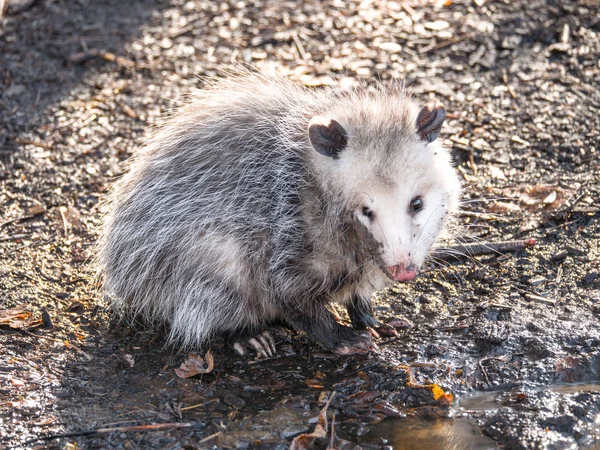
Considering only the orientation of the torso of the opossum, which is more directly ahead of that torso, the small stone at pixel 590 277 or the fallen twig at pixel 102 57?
the small stone

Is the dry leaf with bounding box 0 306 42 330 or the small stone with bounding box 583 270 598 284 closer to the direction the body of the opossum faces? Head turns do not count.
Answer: the small stone

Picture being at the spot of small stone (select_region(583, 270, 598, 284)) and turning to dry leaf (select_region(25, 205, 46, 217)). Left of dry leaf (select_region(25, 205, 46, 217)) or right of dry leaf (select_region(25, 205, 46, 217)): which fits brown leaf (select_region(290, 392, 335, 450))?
left

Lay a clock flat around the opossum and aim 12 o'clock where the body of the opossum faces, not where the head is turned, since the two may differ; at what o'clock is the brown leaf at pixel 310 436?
The brown leaf is roughly at 1 o'clock from the opossum.

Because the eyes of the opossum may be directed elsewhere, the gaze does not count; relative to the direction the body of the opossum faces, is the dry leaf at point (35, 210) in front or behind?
behind

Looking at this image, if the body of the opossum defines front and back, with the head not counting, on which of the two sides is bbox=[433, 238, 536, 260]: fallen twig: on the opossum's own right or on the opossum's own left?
on the opossum's own left

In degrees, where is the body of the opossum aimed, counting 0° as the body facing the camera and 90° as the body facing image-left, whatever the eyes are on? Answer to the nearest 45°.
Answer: approximately 315°

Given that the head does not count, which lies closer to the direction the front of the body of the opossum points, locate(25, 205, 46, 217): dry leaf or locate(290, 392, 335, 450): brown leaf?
the brown leaf

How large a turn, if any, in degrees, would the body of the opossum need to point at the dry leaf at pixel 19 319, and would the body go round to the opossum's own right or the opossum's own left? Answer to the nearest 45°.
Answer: approximately 135° to the opossum's own right
